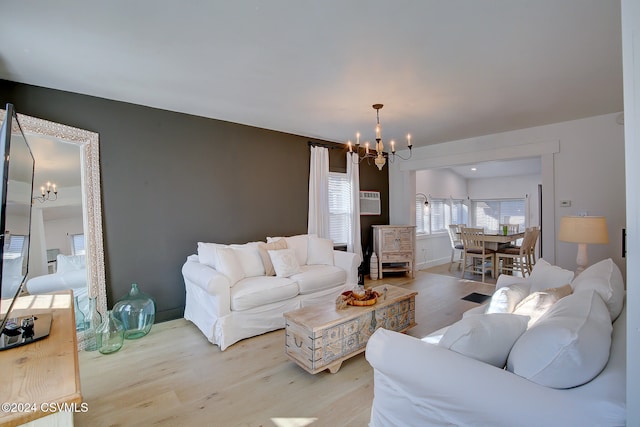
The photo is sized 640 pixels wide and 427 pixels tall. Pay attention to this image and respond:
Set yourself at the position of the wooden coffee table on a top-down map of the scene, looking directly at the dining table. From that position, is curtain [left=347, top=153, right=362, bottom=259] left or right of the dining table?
left

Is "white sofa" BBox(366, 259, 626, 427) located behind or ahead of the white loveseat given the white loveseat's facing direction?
ahead

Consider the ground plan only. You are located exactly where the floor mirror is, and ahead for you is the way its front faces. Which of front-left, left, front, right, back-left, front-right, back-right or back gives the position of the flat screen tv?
front-right

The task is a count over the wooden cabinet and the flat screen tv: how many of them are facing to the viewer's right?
1

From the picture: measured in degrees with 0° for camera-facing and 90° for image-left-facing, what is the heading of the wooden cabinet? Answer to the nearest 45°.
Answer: approximately 0°

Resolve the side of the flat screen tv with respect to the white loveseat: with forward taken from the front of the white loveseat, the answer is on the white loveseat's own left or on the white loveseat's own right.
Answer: on the white loveseat's own right

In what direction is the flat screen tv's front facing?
to the viewer's right

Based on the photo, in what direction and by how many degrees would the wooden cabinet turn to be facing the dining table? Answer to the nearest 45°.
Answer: approximately 90° to its left

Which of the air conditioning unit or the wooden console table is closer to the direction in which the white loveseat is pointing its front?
the wooden console table

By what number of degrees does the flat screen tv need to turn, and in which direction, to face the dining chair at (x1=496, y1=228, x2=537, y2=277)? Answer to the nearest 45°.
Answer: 0° — it already faces it
